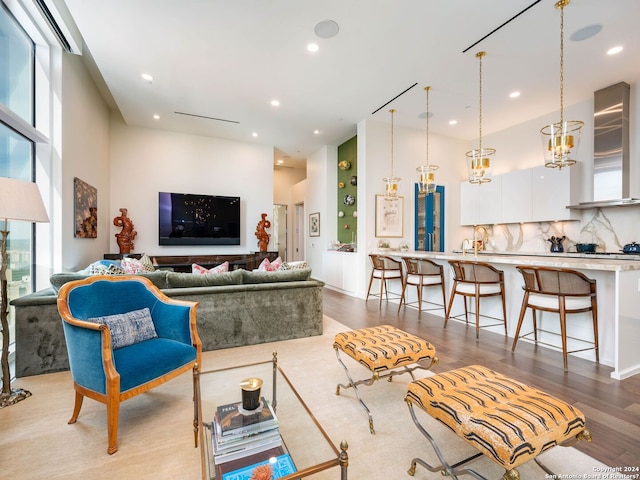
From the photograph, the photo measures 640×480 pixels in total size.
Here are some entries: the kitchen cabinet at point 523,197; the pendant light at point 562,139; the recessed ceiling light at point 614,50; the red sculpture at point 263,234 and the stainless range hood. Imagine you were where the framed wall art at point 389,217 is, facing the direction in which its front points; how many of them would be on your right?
1

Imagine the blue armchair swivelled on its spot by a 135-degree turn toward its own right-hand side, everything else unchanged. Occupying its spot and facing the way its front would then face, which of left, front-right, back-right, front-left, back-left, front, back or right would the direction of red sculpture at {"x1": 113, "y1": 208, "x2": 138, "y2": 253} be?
right

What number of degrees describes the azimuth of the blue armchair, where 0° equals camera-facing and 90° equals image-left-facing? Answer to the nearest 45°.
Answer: approximately 315°

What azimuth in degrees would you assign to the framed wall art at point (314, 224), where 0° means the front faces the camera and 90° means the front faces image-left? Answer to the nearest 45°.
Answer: approximately 45°

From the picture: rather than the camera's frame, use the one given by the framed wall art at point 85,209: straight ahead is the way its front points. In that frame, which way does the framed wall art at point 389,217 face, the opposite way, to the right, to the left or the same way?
to the right

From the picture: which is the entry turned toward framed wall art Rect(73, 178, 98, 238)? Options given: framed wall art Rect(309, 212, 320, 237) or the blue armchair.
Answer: framed wall art Rect(309, 212, 320, 237)

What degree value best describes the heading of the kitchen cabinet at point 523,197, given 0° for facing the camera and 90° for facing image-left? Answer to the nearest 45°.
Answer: approximately 45°

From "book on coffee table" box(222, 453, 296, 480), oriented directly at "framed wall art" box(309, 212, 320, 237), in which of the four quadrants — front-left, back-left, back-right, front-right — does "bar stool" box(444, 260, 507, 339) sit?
front-right

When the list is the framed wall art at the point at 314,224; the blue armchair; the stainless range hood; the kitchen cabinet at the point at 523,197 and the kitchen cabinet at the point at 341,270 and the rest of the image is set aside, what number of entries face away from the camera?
0

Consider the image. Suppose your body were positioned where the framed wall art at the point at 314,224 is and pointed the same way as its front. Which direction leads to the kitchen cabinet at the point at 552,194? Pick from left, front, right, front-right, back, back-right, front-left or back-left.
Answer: left

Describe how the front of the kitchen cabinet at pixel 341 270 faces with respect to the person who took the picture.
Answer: facing the viewer and to the left of the viewer

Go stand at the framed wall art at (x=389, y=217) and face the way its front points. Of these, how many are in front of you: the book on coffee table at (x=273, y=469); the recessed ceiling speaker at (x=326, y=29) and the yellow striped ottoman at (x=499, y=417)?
3
